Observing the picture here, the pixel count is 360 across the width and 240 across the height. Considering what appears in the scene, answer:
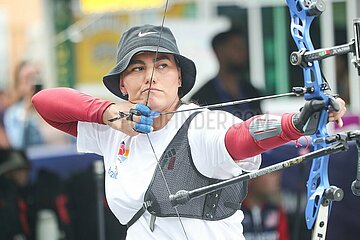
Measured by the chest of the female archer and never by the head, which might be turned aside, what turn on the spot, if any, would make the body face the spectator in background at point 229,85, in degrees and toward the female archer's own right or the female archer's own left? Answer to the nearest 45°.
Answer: approximately 180°

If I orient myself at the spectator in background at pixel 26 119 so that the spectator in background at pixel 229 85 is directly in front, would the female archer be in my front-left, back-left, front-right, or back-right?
front-right

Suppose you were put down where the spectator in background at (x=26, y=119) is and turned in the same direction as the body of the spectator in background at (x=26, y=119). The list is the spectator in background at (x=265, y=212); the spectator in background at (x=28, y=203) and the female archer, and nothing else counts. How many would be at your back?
0

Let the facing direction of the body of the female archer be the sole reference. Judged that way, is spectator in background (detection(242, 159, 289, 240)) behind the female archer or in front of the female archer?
behind

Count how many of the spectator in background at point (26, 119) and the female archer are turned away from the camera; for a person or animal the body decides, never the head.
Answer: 0

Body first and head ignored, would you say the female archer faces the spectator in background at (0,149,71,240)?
no

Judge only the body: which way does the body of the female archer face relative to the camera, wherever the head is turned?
toward the camera

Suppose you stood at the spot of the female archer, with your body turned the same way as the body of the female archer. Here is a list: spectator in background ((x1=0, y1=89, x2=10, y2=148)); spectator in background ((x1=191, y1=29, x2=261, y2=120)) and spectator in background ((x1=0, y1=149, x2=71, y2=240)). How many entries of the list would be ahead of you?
0

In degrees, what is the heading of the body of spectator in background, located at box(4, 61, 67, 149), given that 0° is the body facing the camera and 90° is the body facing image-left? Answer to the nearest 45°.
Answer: approximately 315°

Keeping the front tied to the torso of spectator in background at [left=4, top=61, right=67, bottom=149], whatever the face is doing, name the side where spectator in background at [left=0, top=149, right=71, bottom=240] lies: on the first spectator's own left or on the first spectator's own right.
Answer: on the first spectator's own right

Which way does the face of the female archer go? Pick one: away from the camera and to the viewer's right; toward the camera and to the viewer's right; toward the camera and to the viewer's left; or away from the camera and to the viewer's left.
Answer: toward the camera and to the viewer's right
